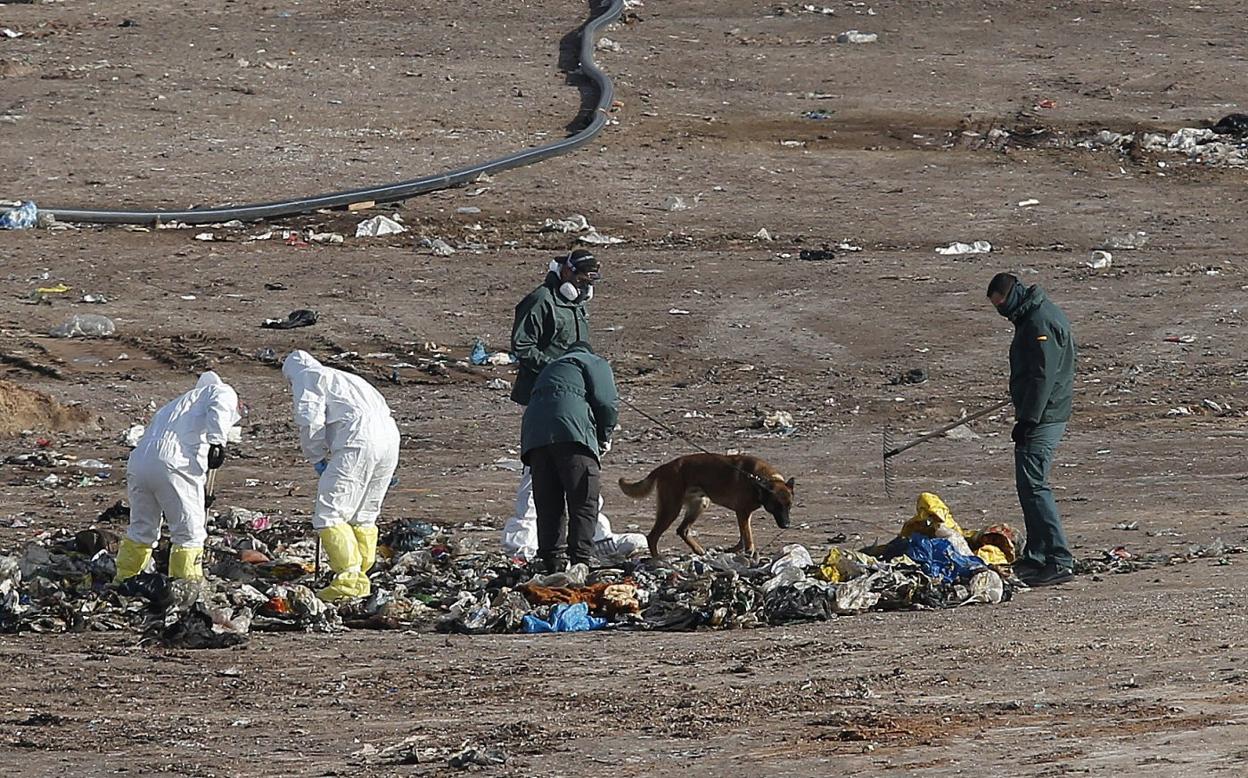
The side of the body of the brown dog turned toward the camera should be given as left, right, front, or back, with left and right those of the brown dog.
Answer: right

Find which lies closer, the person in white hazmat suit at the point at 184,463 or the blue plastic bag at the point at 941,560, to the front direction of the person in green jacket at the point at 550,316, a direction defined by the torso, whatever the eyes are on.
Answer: the blue plastic bag

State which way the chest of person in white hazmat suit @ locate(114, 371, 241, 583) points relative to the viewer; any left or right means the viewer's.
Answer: facing away from the viewer and to the right of the viewer

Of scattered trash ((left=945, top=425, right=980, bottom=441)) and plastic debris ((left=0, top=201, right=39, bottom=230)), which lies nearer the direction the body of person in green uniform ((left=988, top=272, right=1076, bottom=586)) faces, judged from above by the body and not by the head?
the plastic debris

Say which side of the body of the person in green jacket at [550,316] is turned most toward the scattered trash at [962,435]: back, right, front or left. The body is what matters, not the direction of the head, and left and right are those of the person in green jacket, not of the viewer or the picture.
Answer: left

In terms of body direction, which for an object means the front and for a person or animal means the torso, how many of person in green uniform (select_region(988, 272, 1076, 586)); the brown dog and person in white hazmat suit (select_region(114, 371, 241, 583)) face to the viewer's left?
1

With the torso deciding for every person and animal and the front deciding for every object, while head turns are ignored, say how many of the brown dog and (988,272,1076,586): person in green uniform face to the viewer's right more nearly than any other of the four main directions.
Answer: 1

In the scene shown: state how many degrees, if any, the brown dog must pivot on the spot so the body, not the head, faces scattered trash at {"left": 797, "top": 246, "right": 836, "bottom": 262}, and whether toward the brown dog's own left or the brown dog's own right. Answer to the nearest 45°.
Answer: approximately 90° to the brown dog's own left

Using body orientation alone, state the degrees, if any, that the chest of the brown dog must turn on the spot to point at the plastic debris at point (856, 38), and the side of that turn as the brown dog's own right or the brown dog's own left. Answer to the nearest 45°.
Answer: approximately 90° to the brown dog's own left

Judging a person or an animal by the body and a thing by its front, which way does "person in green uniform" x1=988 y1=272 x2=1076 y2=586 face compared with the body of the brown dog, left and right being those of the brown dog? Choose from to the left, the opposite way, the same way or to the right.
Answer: the opposite way

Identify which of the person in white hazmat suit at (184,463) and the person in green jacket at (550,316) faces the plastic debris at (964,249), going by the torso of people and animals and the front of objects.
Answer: the person in white hazmat suit

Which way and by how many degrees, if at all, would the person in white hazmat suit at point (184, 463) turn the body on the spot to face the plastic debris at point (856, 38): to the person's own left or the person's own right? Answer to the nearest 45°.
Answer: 0° — they already face it

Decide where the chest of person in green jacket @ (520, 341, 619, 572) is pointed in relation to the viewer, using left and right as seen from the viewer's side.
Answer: facing away from the viewer and to the right of the viewer

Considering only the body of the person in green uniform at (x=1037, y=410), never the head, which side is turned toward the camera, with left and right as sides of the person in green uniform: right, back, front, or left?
left

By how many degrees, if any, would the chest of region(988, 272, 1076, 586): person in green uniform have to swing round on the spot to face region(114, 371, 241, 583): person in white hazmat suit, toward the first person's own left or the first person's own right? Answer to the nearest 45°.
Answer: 0° — they already face them
